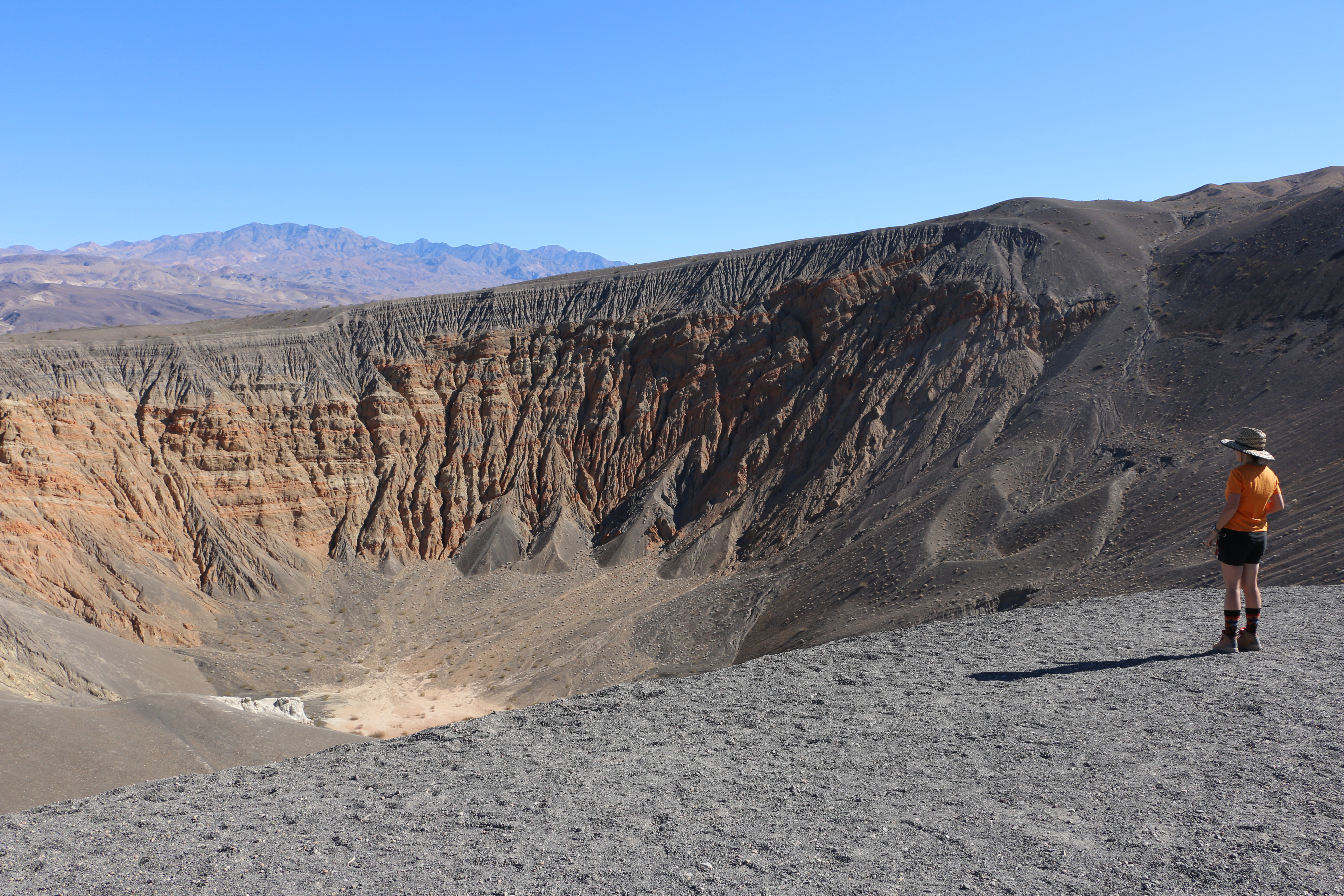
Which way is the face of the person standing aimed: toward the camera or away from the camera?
away from the camera

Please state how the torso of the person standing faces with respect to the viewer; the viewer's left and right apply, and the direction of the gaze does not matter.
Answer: facing away from the viewer and to the left of the viewer
